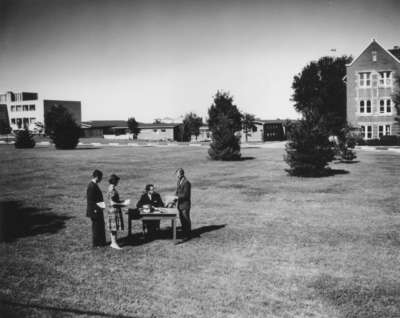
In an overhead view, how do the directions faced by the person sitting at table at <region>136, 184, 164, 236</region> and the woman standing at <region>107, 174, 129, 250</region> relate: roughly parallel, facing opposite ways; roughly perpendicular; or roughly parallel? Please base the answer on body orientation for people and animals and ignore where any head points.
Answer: roughly perpendicular

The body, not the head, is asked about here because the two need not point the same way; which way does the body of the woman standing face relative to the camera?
to the viewer's right

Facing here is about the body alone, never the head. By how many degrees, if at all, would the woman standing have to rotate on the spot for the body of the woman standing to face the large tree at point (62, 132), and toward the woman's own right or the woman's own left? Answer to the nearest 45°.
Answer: approximately 90° to the woman's own left

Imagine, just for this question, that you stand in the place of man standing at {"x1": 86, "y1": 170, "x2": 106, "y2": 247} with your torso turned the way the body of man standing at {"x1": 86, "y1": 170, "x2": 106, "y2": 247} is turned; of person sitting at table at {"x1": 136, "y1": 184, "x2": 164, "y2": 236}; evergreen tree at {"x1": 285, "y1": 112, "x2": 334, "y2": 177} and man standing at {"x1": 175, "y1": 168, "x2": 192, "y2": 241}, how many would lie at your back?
0

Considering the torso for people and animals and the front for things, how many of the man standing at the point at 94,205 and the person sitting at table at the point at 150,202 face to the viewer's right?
1

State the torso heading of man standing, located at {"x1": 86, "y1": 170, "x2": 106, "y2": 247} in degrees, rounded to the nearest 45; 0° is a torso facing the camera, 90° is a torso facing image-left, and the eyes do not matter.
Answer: approximately 270°

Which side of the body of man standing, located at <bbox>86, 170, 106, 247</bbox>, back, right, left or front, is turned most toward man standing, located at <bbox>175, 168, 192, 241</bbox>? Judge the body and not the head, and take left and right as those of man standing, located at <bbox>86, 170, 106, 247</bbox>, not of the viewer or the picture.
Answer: front

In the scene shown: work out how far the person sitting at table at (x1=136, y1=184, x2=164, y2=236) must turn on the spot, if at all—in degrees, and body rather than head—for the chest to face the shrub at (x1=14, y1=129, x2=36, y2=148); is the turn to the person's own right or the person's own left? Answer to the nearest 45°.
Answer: approximately 180°

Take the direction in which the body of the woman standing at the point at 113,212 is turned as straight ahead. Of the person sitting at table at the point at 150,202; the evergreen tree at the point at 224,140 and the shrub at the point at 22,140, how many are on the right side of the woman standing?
0

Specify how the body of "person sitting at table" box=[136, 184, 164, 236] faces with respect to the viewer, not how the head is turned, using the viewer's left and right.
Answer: facing the viewer

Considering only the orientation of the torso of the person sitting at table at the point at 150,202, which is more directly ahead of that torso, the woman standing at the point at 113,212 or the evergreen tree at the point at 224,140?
the woman standing

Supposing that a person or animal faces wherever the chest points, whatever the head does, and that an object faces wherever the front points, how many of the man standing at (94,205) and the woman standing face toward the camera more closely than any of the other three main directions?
0

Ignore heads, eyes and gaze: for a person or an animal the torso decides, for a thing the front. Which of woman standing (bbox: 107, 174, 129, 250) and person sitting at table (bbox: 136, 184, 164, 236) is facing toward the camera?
the person sitting at table
